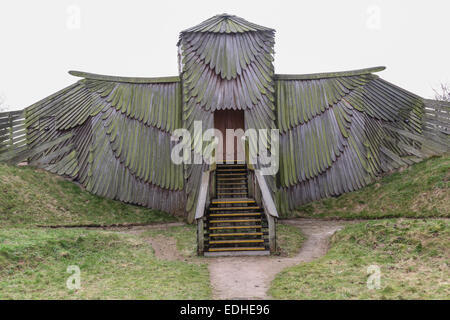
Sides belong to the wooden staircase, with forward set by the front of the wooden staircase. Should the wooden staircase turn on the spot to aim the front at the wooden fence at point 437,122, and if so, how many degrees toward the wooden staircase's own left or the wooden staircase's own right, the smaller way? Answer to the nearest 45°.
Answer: approximately 135° to the wooden staircase's own left

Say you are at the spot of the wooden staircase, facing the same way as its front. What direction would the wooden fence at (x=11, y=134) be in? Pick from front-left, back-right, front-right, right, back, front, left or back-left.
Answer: back-right

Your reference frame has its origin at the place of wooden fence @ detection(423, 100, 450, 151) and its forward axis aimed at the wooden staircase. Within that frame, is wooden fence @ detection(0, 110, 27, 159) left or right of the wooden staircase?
right

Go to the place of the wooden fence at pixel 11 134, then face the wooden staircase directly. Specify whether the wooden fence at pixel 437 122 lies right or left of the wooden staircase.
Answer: left

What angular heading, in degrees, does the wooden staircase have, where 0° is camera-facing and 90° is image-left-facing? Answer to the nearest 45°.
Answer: approximately 0°
